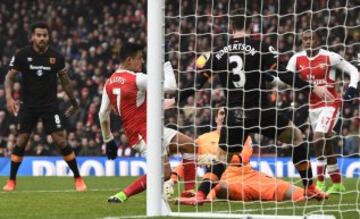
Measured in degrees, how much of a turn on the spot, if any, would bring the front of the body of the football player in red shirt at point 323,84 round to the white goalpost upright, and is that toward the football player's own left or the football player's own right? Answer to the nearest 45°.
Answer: approximately 45° to the football player's own right

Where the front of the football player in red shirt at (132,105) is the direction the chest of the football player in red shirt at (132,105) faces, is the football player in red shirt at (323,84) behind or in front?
in front

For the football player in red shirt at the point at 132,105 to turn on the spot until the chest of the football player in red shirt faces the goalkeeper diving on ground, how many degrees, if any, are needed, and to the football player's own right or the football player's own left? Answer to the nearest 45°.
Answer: approximately 45° to the football player's own right

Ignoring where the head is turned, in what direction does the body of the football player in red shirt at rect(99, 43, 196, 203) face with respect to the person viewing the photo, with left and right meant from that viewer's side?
facing away from the viewer and to the right of the viewer

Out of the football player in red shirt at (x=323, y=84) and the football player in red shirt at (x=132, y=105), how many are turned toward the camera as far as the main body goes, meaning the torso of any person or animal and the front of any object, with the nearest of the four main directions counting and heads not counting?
1

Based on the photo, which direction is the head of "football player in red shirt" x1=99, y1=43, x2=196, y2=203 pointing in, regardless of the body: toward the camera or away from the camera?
away from the camera

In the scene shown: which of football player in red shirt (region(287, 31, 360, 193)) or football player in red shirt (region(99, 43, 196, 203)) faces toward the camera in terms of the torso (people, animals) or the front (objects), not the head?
football player in red shirt (region(287, 31, 360, 193))

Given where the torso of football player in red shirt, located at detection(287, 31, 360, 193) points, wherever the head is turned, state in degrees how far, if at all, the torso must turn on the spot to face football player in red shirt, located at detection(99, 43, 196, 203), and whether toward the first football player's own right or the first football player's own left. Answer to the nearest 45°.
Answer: approximately 45° to the first football player's own right

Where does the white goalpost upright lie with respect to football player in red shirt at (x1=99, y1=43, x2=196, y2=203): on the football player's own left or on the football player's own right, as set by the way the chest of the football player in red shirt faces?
on the football player's own right

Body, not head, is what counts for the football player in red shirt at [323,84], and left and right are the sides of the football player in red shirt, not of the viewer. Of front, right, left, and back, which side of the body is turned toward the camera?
front
